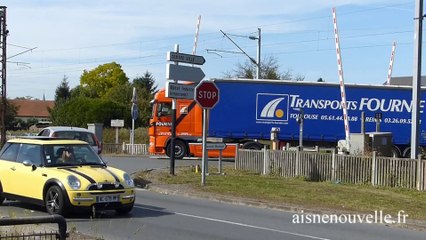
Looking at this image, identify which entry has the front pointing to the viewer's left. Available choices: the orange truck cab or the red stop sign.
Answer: the orange truck cab

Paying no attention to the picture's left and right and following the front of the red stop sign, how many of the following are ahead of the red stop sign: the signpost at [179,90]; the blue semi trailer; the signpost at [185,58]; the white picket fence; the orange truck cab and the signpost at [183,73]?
0

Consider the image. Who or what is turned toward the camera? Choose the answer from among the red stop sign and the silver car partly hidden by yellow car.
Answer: the red stop sign

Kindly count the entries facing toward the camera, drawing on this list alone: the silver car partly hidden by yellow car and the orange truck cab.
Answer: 0

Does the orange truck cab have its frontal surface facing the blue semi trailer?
no

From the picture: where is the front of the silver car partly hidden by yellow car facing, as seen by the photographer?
facing away from the viewer and to the left of the viewer

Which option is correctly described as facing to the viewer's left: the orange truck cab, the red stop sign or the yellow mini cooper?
the orange truck cab

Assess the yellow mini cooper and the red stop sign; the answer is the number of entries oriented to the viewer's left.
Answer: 0

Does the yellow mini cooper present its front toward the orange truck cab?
no

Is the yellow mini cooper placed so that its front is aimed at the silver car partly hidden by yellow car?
no

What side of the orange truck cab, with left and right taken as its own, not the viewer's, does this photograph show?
left

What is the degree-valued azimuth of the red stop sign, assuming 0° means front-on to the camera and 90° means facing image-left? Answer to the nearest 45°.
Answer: approximately 0°

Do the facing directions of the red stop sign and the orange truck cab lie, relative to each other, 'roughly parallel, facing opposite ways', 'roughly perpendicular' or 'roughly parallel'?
roughly perpendicular

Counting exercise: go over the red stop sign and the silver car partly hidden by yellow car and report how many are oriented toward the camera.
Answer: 1

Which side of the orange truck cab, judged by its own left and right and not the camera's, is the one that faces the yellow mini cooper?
left
